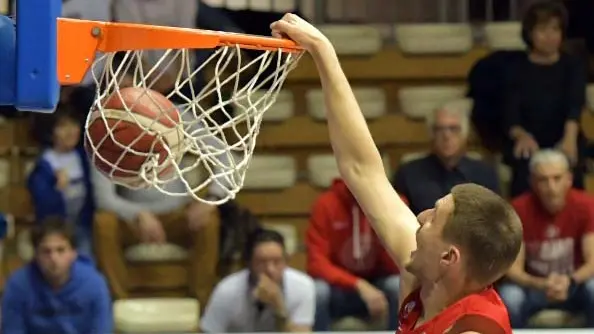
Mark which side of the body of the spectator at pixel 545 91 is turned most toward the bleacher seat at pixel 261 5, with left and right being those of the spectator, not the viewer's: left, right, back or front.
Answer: right

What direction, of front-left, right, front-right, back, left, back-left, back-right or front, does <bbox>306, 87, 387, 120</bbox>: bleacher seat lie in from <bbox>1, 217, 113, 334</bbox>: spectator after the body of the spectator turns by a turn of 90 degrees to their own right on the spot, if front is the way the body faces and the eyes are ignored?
back-right

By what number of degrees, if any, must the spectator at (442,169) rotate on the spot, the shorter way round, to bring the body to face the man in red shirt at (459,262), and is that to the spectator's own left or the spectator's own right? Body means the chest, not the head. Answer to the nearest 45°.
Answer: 0° — they already face them

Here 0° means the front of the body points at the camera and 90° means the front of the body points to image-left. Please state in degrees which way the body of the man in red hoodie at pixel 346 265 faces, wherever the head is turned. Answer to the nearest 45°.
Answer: approximately 0°

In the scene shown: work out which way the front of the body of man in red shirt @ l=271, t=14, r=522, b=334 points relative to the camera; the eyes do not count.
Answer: to the viewer's left

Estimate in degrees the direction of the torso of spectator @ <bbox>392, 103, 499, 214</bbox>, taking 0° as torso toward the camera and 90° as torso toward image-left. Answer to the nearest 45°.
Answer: approximately 0°

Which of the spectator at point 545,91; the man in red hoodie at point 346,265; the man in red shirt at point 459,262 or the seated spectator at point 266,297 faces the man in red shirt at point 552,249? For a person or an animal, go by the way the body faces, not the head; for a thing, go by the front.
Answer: the spectator

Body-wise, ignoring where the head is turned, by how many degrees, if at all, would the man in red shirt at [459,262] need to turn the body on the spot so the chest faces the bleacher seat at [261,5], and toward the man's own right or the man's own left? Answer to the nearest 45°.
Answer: approximately 90° to the man's own right

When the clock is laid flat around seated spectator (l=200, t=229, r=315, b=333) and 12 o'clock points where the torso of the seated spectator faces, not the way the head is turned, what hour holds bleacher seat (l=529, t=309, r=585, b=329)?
The bleacher seat is roughly at 9 o'clock from the seated spectator.

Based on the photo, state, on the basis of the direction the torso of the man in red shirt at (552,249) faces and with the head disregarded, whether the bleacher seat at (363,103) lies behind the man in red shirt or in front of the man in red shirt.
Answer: behind

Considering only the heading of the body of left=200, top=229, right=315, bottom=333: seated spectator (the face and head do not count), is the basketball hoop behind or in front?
in front
